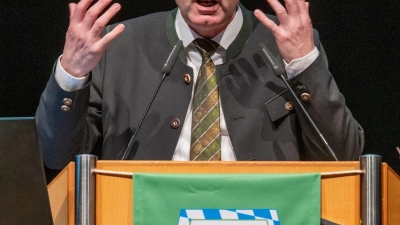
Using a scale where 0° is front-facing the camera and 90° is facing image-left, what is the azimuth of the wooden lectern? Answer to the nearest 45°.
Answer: approximately 0°

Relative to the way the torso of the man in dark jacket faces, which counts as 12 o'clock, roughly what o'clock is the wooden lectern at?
The wooden lectern is roughly at 12 o'clock from the man in dark jacket.

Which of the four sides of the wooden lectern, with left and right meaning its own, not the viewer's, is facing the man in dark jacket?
back

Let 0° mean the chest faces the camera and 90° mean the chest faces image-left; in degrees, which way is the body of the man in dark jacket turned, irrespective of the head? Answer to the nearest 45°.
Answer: approximately 0°

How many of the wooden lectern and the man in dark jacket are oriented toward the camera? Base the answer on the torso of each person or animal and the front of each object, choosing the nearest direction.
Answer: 2
